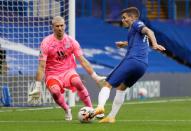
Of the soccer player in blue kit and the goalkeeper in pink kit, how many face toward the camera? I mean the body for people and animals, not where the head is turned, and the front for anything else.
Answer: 1

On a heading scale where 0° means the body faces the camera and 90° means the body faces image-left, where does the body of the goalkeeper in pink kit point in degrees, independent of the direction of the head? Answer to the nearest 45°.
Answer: approximately 0°

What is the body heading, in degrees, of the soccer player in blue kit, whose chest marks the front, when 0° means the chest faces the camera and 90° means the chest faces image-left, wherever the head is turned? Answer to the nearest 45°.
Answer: approximately 90°

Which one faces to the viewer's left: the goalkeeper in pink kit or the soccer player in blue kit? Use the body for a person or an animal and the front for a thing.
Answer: the soccer player in blue kit

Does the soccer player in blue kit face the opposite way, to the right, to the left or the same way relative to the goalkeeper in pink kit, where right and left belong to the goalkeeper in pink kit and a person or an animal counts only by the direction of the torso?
to the right
